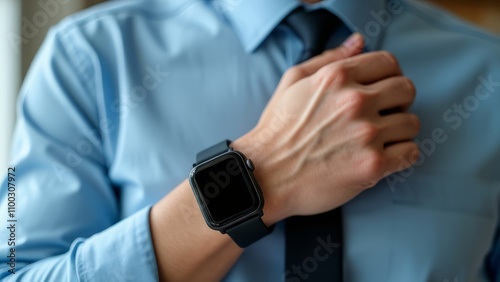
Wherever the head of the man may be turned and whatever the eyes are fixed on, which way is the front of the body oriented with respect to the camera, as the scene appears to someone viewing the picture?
toward the camera
